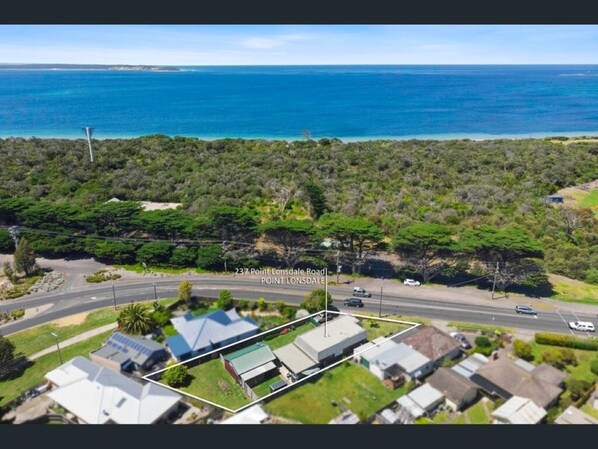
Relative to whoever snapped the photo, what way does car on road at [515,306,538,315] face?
facing to the right of the viewer

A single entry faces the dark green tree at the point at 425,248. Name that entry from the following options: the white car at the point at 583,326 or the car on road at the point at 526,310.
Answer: the white car

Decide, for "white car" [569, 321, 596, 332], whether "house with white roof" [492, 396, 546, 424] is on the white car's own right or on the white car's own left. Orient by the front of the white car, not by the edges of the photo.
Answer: on the white car's own left

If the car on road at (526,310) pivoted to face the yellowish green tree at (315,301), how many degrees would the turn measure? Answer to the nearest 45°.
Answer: approximately 135° to its right

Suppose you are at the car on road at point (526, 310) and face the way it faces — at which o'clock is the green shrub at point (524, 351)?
The green shrub is roughly at 3 o'clock from the car on road.

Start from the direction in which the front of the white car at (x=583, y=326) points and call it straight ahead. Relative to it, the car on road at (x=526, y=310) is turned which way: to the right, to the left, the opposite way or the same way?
the opposite way

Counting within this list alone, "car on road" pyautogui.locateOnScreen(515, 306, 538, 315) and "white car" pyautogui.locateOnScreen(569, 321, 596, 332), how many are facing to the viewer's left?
1

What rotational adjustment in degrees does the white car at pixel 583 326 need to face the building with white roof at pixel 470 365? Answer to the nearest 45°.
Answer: approximately 45° to its left

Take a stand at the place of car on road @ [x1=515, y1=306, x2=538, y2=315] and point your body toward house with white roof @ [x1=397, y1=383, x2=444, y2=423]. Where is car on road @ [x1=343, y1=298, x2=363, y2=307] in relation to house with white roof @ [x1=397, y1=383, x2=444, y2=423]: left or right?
right

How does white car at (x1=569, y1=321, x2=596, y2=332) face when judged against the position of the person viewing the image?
facing to the left of the viewer

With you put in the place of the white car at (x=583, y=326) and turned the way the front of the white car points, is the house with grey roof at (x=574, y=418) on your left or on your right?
on your left

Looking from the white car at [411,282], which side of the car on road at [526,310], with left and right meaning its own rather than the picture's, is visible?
back

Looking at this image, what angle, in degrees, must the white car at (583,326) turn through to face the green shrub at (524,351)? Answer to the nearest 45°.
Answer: approximately 45° to its left

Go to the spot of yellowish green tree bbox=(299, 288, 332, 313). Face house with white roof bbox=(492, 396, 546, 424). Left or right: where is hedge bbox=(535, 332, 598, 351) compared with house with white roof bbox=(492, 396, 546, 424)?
left

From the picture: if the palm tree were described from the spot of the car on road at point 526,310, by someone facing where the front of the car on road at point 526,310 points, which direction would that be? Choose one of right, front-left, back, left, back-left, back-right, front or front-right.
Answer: back-right

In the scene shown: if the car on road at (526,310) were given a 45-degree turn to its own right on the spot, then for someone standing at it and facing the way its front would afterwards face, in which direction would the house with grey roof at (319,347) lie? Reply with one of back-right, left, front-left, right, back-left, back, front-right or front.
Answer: right

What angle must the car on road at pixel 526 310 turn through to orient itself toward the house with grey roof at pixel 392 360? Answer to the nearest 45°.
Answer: approximately 135° to its right
